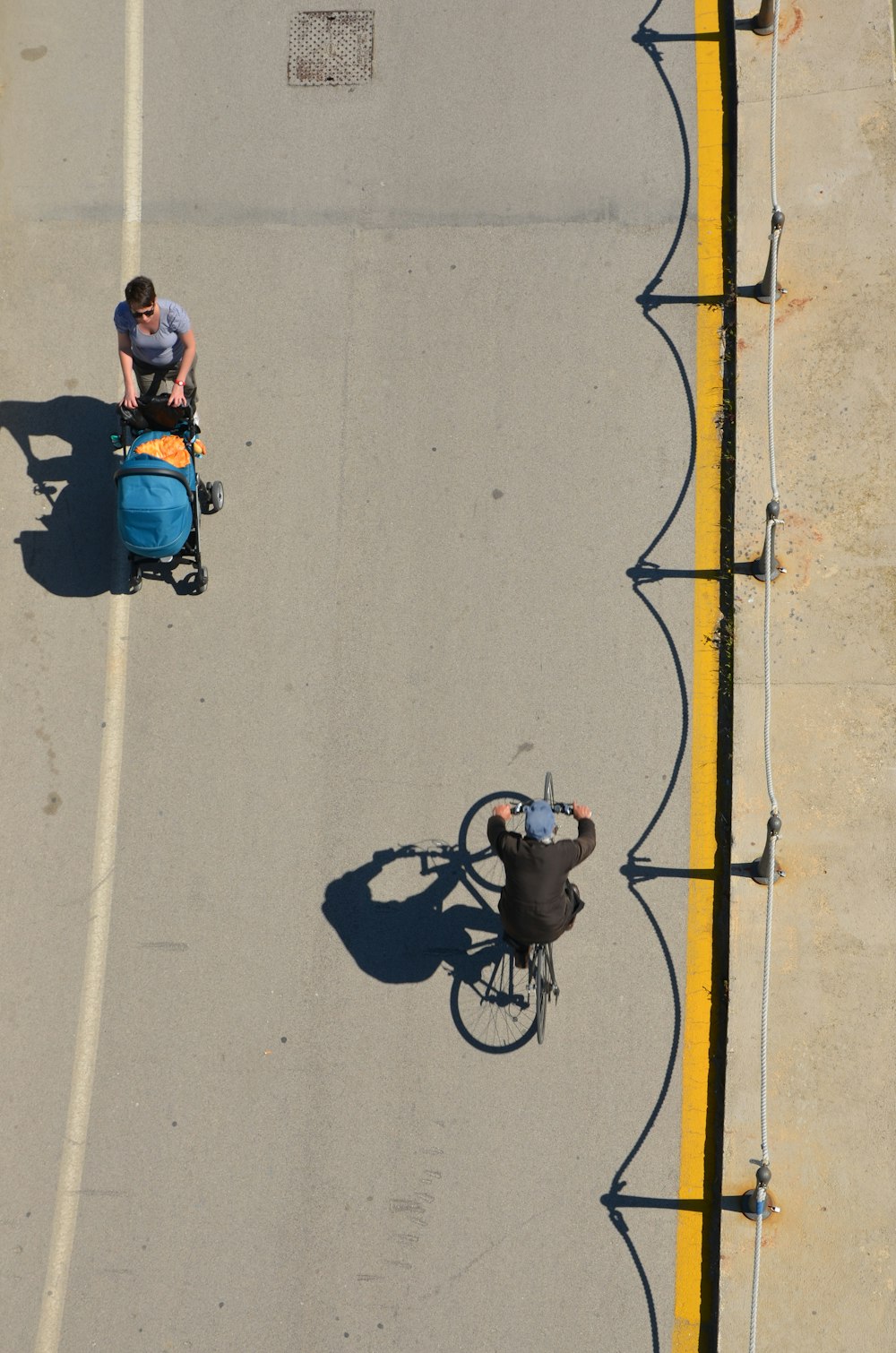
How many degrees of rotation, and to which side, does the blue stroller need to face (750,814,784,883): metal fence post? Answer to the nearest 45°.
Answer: approximately 90° to its left

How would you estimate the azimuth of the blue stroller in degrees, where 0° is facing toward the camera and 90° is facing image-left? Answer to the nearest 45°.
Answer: approximately 0°

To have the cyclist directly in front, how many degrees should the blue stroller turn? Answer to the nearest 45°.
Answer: approximately 45° to its left

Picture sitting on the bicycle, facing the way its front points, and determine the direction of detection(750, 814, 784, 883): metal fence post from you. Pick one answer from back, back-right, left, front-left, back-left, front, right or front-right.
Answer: right

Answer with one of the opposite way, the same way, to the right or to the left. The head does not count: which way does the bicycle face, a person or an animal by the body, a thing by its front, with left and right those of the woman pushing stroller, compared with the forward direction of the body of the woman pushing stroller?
the opposite way

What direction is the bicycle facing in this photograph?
away from the camera

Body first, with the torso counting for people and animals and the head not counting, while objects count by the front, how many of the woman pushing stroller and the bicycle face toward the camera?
1

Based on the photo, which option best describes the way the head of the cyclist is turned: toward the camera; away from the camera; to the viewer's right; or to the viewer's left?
away from the camera

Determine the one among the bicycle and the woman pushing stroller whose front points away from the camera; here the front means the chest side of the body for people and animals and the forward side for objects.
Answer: the bicycle

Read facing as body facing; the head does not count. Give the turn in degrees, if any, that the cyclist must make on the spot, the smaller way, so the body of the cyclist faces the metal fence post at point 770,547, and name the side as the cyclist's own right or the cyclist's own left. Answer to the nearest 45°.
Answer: approximately 45° to the cyclist's own right

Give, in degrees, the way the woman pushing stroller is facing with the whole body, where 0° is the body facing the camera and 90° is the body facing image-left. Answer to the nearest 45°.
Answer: approximately 0°

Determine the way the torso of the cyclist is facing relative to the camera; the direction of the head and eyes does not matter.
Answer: away from the camera
